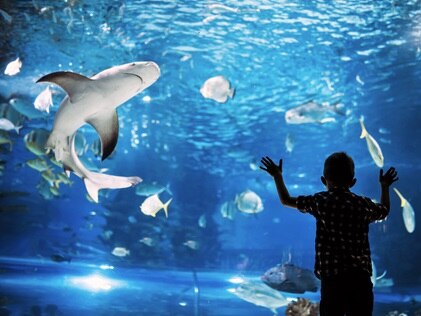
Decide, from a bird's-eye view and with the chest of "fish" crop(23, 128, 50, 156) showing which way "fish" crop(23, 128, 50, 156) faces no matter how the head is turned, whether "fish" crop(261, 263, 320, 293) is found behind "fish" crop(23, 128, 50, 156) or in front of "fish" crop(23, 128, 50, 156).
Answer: behind

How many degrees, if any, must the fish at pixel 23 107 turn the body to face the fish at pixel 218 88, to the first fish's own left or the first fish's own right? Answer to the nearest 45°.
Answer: approximately 135° to the first fish's own left

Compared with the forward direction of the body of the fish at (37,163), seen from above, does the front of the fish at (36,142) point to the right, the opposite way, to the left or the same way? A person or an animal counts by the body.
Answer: the same way

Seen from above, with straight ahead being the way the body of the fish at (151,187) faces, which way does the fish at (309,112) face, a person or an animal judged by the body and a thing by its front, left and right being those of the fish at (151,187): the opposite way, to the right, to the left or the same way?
the same way

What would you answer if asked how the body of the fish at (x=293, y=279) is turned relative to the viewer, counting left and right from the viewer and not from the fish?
facing to the left of the viewer

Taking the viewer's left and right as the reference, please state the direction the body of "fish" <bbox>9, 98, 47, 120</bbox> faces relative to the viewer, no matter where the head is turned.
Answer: facing to the left of the viewer

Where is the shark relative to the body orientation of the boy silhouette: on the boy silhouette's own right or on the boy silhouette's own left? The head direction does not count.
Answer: on the boy silhouette's own left

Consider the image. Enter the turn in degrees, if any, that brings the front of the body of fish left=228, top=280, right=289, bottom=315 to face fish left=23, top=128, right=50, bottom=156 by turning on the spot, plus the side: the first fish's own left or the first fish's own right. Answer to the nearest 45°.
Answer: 0° — it already faces it

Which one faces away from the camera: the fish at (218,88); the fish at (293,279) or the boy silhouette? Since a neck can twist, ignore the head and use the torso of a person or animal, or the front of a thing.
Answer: the boy silhouette

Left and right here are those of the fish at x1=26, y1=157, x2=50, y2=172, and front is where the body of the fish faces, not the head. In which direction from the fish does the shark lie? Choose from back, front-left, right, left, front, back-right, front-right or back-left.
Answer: left

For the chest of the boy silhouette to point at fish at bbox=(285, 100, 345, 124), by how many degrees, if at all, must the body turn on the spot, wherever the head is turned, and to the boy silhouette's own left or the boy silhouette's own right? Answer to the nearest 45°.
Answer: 0° — they already face it

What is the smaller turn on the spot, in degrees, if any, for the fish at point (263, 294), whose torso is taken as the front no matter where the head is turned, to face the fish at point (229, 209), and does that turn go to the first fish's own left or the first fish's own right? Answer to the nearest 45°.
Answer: approximately 90° to the first fish's own right

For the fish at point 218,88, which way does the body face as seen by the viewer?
to the viewer's left
